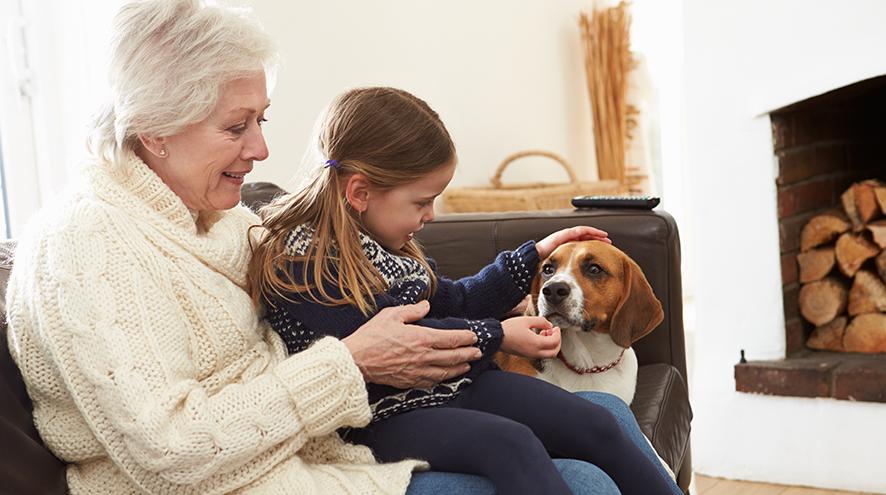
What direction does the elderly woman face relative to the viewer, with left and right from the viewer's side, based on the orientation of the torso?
facing to the right of the viewer

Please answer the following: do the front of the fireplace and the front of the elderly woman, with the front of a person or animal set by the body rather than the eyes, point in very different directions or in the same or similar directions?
very different directions

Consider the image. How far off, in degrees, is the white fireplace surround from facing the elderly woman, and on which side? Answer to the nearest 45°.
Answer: approximately 45° to its left

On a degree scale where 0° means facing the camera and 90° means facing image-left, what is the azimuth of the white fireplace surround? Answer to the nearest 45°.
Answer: approximately 45°

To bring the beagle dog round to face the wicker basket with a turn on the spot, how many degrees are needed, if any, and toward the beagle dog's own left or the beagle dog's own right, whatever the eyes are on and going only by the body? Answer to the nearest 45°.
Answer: approximately 135° to the beagle dog's own right

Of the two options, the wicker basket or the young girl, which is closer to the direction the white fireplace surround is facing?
the young girl
